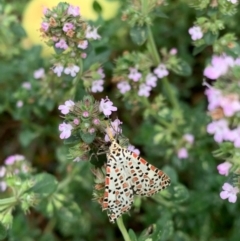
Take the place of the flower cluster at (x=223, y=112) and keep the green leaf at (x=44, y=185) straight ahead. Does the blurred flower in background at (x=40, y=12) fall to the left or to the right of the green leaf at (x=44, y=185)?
right

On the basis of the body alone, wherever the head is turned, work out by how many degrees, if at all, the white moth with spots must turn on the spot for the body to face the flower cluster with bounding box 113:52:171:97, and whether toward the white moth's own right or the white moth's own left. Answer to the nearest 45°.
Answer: approximately 45° to the white moth's own right

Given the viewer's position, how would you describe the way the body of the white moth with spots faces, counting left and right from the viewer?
facing away from the viewer and to the left of the viewer
